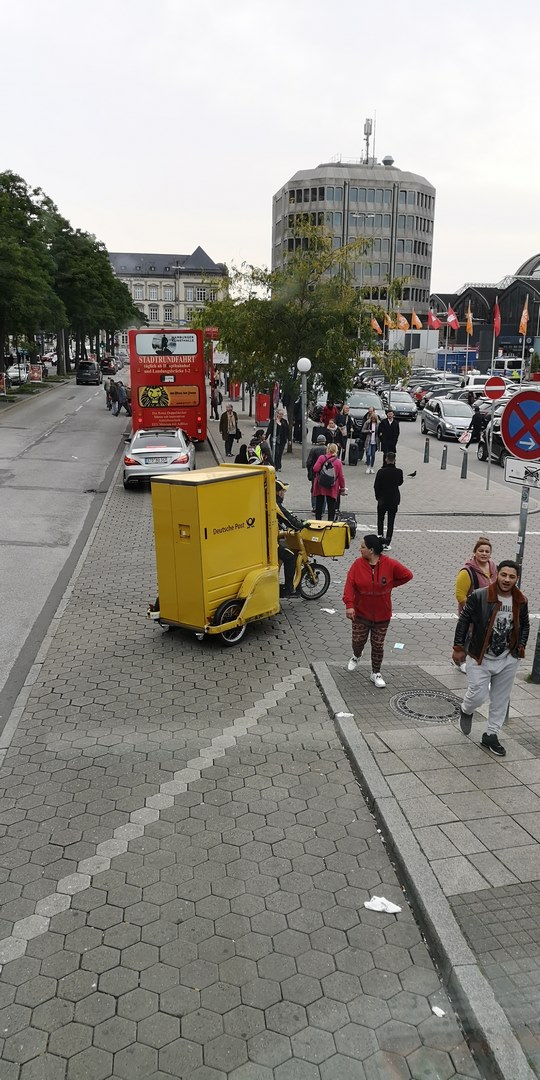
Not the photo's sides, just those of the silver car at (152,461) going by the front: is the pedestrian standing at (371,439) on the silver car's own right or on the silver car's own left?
on the silver car's own right

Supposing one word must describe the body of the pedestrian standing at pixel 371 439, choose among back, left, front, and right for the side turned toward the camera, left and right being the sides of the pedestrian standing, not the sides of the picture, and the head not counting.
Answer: front

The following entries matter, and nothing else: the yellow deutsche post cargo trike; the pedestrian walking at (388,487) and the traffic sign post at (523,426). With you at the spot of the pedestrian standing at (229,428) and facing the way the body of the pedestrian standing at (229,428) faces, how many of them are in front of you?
3

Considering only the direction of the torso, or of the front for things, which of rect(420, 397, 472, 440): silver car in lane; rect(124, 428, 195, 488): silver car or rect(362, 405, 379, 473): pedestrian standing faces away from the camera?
rect(124, 428, 195, 488): silver car

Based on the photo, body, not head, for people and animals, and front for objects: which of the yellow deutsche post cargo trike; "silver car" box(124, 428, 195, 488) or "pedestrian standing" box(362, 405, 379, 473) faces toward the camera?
the pedestrian standing

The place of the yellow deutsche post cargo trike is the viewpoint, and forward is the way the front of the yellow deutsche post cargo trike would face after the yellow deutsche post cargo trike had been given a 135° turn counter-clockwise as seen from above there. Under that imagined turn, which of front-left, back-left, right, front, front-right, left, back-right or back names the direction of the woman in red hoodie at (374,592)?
back-left

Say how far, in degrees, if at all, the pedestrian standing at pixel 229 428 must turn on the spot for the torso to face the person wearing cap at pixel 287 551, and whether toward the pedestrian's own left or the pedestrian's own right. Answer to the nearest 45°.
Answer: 0° — they already face them

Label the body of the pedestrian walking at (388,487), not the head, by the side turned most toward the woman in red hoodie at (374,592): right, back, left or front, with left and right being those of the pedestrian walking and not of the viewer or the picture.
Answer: back

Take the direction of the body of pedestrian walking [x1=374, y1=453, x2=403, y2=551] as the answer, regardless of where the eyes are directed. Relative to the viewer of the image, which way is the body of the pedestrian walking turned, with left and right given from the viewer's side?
facing away from the viewer

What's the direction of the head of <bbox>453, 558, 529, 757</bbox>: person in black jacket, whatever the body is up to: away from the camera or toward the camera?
toward the camera

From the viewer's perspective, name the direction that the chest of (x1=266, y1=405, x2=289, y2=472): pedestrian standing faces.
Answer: toward the camera

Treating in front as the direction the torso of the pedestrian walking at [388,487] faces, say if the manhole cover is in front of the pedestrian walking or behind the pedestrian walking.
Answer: behind

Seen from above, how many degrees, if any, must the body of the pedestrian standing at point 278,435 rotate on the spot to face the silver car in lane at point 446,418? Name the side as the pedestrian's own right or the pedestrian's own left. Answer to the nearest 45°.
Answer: approximately 135° to the pedestrian's own left

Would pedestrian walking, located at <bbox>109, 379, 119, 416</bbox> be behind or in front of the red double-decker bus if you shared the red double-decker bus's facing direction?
in front

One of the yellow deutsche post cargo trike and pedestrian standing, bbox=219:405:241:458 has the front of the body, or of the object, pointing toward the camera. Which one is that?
the pedestrian standing

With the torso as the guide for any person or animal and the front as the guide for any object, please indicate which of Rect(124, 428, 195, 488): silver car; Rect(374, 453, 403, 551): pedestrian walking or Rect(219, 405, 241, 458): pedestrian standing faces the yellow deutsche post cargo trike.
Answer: Rect(219, 405, 241, 458): pedestrian standing

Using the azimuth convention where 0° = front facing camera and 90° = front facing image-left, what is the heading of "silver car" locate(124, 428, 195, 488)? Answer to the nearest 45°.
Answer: approximately 180°
